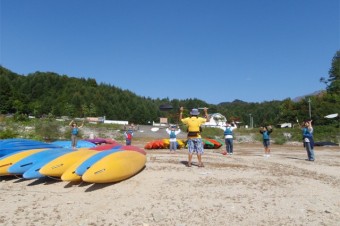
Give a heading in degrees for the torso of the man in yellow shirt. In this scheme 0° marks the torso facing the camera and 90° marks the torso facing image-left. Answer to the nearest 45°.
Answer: approximately 180°

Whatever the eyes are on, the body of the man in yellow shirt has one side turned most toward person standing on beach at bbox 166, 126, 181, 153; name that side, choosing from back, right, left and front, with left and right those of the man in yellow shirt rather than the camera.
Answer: front

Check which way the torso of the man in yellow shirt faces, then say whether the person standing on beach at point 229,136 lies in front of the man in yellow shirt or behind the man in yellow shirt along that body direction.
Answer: in front
